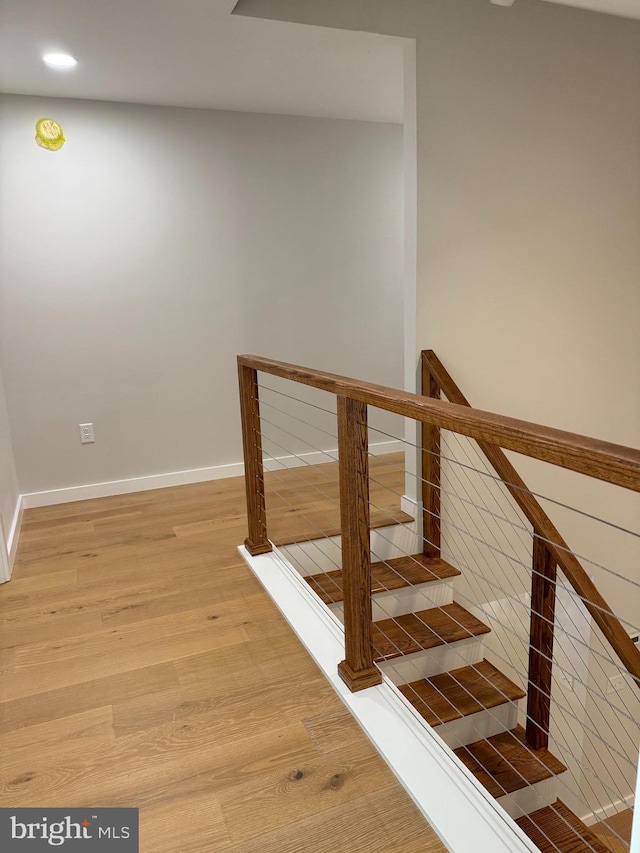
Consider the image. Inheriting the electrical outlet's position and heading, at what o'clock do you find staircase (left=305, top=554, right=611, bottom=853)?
The staircase is roughly at 11 o'clock from the electrical outlet.

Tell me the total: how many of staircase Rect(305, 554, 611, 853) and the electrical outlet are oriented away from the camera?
0

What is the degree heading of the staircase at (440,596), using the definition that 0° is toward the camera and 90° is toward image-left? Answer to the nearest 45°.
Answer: approximately 315°

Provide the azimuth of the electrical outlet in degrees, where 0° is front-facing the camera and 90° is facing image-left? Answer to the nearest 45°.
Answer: approximately 0°

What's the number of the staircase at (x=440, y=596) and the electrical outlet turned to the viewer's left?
0

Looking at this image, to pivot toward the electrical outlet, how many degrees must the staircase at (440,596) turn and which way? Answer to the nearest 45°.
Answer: approximately 180°

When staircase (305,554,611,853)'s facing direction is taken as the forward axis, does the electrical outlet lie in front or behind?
behind

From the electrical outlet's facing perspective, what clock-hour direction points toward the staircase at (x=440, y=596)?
The staircase is roughly at 11 o'clock from the electrical outlet.
